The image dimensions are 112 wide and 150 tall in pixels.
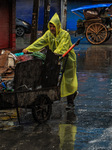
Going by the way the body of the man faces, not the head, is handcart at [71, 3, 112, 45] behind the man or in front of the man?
behind

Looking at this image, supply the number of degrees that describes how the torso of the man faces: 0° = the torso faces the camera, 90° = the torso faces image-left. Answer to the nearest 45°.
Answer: approximately 45°

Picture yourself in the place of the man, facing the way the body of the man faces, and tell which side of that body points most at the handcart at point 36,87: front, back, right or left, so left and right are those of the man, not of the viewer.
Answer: front
